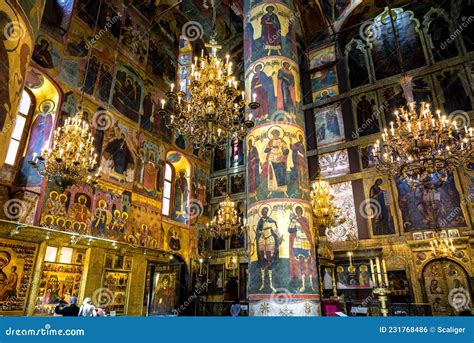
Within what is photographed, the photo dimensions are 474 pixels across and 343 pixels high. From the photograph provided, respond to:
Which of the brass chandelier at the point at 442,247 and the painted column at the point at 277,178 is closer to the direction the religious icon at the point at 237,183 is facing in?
the painted column

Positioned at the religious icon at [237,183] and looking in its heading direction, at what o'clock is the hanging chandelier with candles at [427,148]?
The hanging chandelier with candles is roughly at 11 o'clock from the religious icon.

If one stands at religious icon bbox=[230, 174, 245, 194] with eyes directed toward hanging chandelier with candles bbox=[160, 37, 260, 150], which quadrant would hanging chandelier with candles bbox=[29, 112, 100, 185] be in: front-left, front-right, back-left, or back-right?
front-right

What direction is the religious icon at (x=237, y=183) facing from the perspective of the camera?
toward the camera

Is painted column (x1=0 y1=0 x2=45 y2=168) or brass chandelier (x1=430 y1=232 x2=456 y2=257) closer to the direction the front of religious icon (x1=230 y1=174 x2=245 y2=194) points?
the painted column

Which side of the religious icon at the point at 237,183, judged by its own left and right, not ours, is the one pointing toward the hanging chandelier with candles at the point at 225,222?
front

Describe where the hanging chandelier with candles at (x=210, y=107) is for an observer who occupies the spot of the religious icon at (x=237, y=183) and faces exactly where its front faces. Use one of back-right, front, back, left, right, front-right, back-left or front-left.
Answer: front

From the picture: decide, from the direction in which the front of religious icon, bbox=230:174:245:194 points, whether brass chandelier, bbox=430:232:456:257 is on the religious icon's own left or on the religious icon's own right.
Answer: on the religious icon's own left

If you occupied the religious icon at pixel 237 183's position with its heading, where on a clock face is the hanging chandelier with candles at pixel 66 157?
The hanging chandelier with candles is roughly at 1 o'clock from the religious icon.

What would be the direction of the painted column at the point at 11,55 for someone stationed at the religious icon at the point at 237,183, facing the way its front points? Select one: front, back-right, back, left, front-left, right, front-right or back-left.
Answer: front

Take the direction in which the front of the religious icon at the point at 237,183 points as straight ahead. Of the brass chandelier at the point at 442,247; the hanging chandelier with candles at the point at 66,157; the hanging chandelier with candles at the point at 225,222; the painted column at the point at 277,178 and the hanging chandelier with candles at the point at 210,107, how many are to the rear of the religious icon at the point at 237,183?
0

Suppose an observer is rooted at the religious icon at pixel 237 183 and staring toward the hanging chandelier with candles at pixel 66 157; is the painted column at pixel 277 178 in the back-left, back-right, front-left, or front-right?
front-left

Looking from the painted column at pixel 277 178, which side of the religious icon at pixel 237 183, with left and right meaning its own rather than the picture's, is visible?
front
